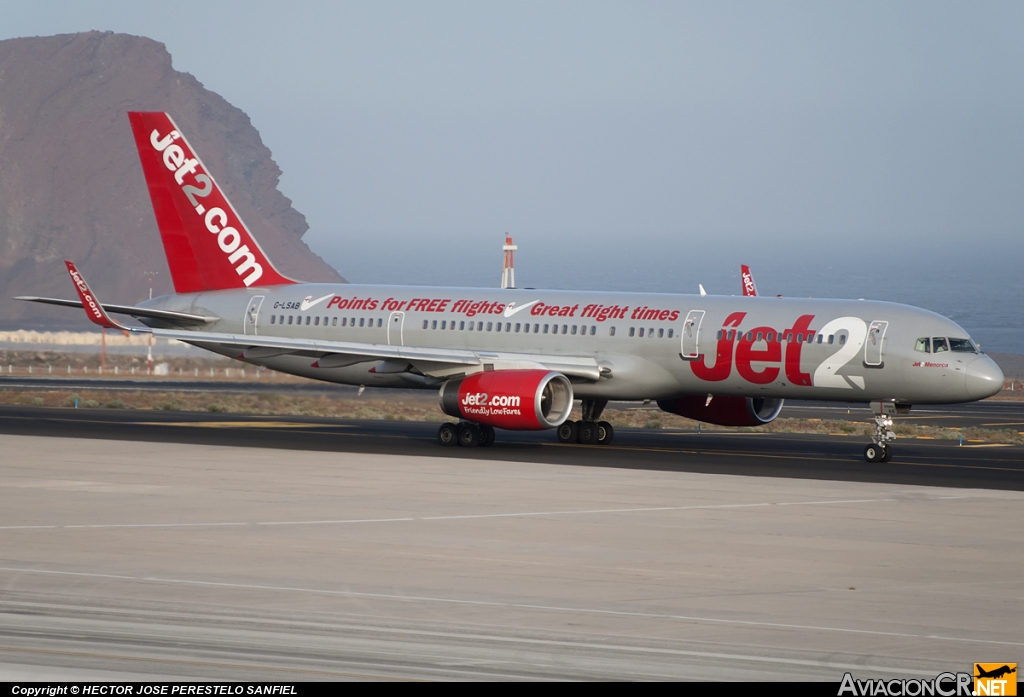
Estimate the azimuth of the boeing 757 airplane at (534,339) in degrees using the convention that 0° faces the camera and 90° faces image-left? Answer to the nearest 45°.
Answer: approximately 315°
